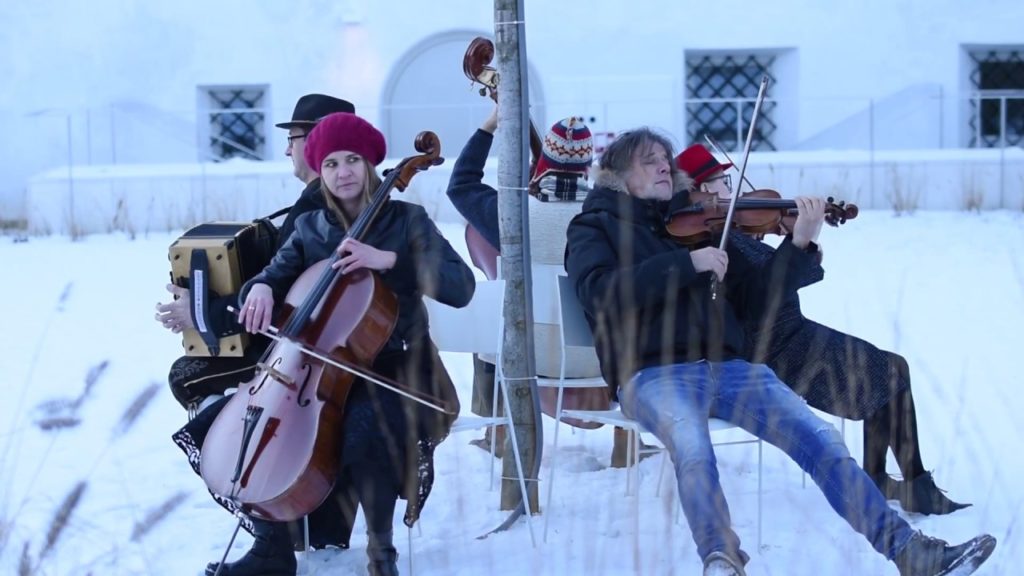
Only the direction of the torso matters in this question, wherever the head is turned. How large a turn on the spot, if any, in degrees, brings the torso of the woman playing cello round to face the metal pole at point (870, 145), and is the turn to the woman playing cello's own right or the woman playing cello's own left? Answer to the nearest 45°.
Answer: approximately 180°

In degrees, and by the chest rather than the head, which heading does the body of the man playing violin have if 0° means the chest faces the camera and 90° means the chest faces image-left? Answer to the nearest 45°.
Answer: approximately 315°

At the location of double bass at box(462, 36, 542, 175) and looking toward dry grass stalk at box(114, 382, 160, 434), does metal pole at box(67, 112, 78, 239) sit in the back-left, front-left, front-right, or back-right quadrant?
back-right

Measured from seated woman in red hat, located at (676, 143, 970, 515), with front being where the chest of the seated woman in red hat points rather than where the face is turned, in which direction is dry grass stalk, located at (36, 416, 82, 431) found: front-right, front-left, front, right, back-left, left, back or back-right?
back-right

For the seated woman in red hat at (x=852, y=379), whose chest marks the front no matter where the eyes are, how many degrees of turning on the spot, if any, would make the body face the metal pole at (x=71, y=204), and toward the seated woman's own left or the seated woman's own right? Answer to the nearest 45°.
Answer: approximately 135° to the seated woman's own left

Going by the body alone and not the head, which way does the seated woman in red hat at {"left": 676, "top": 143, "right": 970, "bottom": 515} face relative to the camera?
to the viewer's right

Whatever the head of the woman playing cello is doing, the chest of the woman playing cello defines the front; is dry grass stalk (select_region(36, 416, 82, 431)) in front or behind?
in front

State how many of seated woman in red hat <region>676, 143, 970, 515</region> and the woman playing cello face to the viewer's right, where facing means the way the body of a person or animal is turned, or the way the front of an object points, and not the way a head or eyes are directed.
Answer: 1

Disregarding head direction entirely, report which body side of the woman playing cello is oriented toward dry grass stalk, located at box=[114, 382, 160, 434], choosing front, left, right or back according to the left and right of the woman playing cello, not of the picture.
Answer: front

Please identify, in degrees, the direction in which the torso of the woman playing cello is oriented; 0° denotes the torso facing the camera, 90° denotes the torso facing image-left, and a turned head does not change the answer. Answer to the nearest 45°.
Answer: approximately 45°

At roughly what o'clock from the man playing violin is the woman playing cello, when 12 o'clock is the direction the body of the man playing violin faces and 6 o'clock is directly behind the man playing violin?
The woman playing cello is roughly at 4 o'clock from the man playing violin.

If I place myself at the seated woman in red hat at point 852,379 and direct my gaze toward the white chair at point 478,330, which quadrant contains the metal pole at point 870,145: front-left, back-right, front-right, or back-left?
back-right

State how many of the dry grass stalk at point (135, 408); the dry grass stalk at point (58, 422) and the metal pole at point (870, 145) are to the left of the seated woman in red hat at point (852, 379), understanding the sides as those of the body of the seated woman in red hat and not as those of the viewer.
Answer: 1
